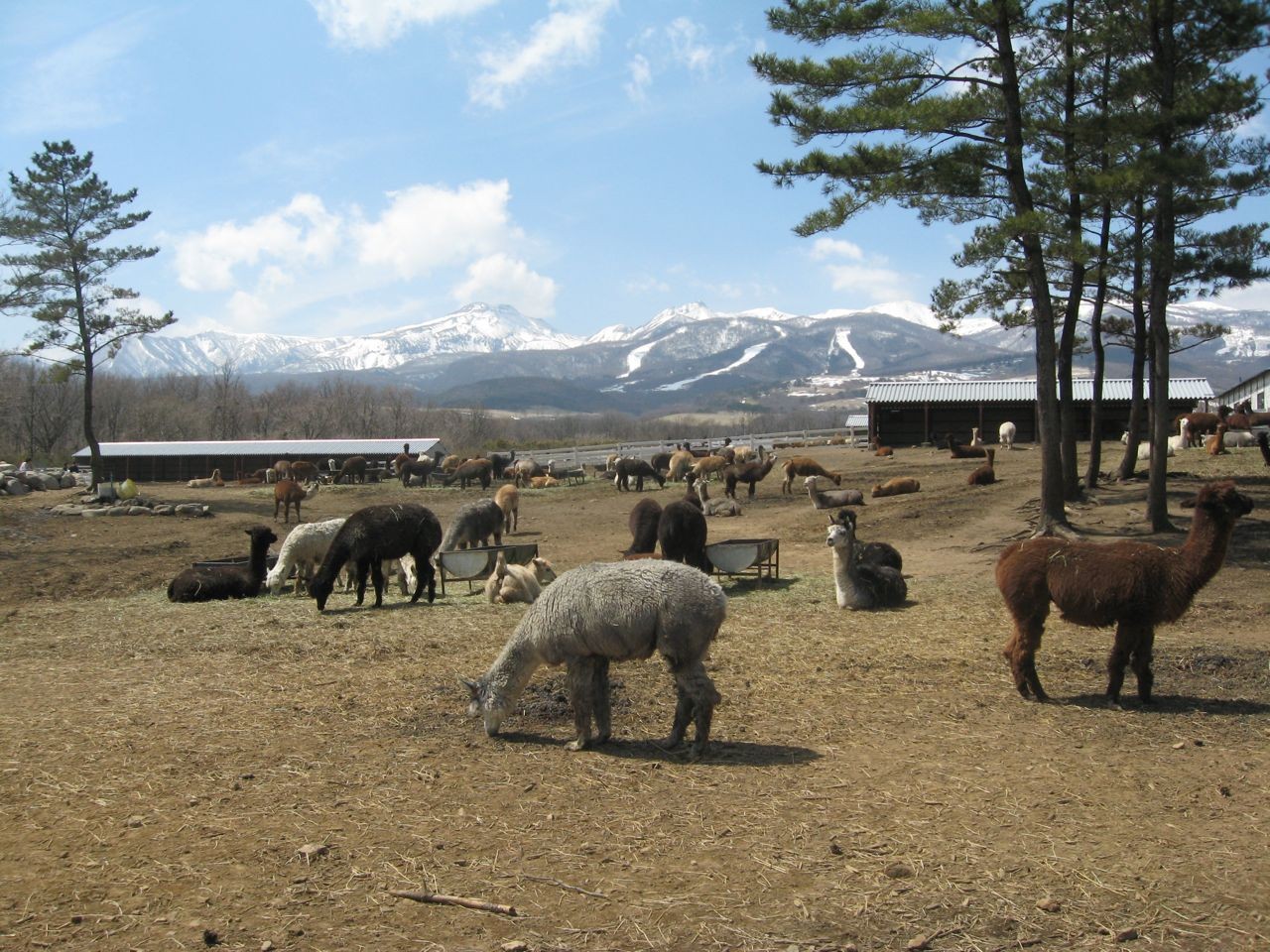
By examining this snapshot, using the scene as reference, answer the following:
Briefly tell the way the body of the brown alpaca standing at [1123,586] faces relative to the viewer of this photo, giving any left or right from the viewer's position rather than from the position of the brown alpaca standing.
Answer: facing to the right of the viewer

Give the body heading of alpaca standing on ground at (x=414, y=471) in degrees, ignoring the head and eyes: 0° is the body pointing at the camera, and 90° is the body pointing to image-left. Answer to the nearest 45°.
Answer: approximately 90°

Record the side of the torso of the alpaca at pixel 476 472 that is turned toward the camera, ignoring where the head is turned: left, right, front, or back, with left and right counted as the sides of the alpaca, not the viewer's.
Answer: left

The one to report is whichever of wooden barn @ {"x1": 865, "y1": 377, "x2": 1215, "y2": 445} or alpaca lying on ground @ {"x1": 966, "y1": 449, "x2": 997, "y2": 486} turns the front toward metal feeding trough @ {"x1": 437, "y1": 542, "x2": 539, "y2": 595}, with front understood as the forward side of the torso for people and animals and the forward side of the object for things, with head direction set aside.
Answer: the wooden barn

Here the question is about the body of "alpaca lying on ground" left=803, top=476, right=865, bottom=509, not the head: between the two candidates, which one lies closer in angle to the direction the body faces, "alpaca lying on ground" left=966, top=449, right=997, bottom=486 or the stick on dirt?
the stick on dirt

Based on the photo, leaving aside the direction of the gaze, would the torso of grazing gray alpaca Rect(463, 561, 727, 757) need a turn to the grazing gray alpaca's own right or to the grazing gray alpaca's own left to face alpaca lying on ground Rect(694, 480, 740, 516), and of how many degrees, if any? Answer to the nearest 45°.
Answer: approximately 90° to the grazing gray alpaca's own right

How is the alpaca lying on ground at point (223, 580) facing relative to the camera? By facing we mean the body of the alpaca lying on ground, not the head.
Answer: to the viewer's right

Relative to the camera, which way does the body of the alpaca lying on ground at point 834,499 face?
to the viewer's left
